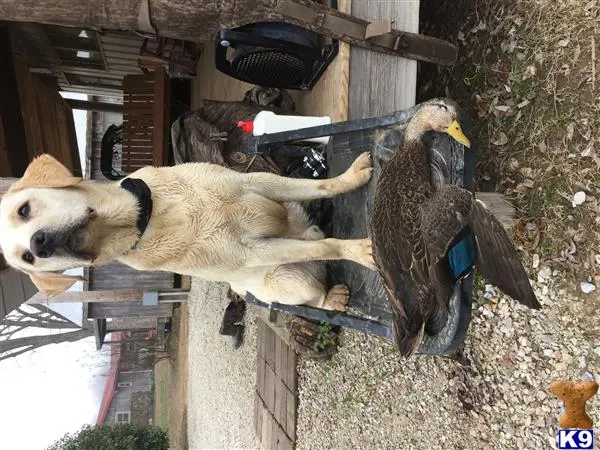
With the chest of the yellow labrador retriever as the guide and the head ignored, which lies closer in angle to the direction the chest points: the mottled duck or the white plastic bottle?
the mottled duck

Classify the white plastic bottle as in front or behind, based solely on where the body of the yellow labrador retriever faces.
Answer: behind

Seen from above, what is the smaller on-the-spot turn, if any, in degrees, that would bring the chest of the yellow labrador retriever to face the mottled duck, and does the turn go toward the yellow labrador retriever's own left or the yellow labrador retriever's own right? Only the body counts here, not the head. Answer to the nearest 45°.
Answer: approximately 45° to the yellow labrador retriever's own left

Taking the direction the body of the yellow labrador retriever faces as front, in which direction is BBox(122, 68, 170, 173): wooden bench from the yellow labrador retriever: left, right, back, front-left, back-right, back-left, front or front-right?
back

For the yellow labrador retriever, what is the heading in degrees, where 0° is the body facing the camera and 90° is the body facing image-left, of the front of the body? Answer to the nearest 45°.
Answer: approximately 0°

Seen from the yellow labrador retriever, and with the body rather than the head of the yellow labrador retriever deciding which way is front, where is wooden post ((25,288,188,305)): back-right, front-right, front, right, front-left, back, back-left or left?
back

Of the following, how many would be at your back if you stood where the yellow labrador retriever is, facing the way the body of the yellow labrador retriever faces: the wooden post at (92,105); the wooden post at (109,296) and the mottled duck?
2

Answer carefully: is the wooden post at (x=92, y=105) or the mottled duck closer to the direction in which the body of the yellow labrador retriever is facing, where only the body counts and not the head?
the mottled duck

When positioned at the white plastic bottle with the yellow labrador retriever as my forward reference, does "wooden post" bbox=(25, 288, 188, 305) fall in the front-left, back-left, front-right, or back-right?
back-right

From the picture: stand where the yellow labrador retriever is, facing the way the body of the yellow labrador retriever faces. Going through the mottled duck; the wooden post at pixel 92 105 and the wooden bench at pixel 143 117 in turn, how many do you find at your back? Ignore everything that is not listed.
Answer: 2
